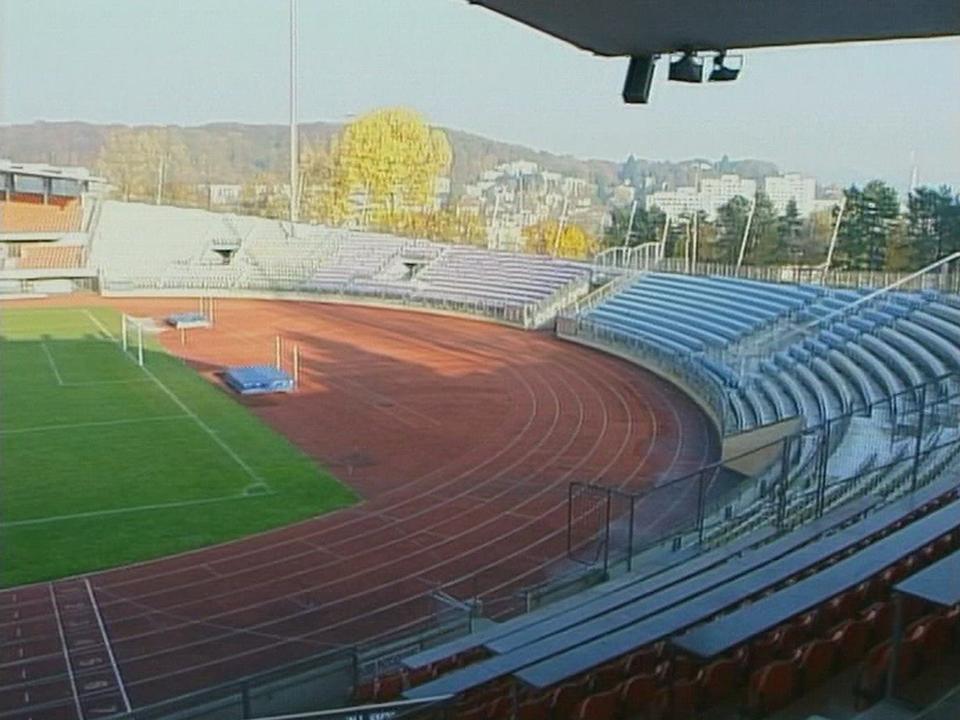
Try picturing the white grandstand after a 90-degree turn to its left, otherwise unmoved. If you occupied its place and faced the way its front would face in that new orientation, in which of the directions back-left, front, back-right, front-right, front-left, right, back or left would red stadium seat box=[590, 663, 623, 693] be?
front-right

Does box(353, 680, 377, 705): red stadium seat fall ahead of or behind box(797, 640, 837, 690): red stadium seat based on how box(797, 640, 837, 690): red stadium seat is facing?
ahead

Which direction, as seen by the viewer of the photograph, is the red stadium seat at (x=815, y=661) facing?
facing away from the viewer and to the left of the viewer

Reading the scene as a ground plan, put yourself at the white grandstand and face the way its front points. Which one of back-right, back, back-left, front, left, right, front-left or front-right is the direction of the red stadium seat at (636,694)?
front-left

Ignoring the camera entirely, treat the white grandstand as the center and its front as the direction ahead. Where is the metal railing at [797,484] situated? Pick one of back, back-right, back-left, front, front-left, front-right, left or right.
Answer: front-left

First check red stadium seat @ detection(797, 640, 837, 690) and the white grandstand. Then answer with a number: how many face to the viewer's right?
0

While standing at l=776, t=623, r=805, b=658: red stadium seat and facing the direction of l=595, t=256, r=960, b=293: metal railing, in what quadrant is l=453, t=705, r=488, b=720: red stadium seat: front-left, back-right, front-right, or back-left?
back-left

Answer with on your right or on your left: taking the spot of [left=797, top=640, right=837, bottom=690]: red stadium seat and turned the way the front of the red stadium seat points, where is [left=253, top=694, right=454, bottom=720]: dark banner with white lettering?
on your left

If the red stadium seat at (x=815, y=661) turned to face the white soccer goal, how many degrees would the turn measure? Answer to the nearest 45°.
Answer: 0° — it already faces it

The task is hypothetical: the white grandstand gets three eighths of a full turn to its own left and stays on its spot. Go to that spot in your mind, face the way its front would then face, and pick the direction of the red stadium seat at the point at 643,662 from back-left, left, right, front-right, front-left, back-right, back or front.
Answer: right

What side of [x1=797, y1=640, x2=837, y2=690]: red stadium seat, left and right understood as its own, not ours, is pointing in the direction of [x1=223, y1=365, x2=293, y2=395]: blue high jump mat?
front

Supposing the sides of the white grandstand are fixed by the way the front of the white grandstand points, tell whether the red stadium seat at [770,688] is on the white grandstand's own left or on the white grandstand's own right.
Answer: on the white grandstand's own left

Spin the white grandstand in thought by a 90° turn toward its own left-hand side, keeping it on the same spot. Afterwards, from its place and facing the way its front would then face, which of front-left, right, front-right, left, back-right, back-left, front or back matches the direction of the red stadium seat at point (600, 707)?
front-right

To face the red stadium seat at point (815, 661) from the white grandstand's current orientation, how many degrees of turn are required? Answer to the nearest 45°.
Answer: approximately 45° to its left

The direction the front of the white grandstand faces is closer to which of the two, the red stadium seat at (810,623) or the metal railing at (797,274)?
the red stadium seat

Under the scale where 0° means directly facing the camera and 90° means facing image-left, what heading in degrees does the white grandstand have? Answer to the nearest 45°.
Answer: approximately 45°

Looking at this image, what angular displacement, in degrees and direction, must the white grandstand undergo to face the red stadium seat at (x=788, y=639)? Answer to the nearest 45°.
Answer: approximately 45° to its left
